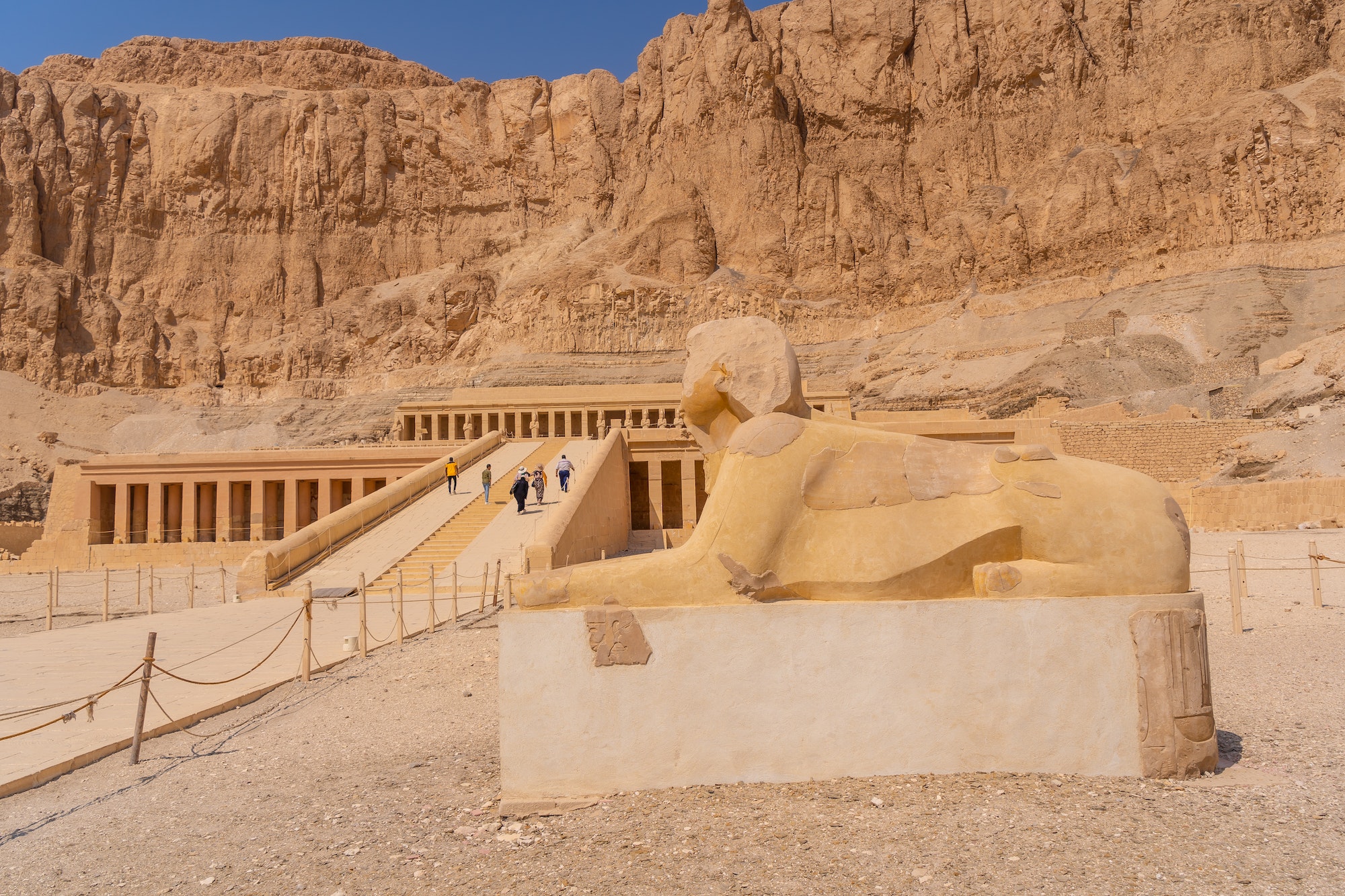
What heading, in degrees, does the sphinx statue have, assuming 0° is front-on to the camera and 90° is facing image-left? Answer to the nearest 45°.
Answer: approximately 90°

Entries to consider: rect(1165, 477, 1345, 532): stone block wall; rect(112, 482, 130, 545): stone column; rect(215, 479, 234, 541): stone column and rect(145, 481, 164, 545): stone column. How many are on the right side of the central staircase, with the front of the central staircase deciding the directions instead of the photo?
3

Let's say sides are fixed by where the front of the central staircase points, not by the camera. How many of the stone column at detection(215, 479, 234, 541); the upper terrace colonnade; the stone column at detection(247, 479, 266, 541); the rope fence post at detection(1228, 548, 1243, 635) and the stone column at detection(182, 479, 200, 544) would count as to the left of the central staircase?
1

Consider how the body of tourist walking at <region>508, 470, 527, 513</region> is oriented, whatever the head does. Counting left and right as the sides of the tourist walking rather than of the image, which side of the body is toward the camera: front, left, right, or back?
back

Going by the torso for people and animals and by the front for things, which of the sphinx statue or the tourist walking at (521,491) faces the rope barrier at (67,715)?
the sphinx statue

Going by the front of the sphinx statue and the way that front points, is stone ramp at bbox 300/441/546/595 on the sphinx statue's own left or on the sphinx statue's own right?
on the sphinx statue's own right

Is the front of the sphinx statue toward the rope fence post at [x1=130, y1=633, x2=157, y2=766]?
yes

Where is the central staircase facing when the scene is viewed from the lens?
facing the viewer and to the left of the viewer

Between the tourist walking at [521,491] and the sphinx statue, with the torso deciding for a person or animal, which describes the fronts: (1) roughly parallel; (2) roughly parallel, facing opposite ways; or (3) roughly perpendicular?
roughly perpendicular

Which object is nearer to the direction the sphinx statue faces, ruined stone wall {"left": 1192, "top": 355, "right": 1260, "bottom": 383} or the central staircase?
the central staircase

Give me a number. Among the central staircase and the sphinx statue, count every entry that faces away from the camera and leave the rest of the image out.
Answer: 0

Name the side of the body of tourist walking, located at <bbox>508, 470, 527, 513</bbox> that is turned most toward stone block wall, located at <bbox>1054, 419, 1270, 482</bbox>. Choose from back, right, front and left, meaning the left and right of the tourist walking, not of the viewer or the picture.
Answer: right

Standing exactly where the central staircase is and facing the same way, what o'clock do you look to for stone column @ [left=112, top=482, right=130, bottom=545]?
The stone column is roughly at 3 o'clock from the central staircase.

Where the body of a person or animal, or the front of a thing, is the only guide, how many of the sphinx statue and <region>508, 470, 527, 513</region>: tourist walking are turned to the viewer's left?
1
